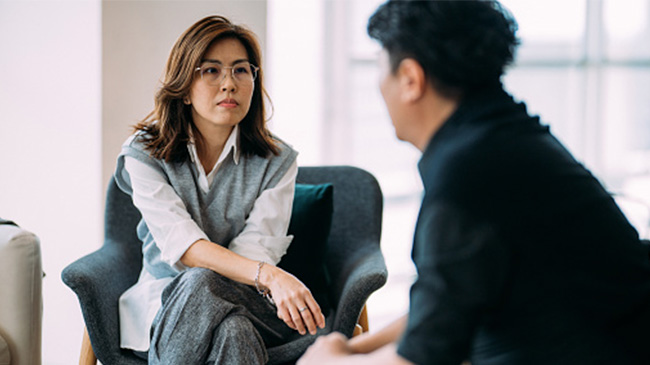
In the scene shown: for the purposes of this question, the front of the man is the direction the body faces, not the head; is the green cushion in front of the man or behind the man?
in front

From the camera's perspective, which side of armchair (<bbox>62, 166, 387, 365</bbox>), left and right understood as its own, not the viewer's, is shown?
front

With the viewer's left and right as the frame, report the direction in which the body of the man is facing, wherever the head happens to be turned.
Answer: facing away from the viewer and to the left of the viewer

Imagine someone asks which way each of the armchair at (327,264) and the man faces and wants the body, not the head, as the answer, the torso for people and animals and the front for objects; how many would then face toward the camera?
1

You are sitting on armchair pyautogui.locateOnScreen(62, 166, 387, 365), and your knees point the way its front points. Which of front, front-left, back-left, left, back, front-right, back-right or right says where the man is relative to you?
front

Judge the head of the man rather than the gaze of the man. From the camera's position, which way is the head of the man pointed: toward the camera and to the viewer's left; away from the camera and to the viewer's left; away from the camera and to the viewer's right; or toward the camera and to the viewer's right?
away from the camera and to the viewer's left

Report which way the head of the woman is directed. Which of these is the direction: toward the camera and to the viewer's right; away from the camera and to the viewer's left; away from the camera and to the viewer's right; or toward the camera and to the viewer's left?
toward the camera and to the viewer's right
